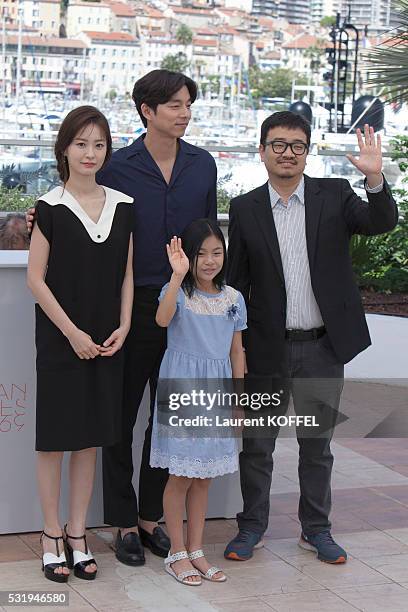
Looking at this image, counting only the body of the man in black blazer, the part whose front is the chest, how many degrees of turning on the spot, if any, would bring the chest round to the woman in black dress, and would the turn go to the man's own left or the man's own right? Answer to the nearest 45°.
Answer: approximately 90° to the man's own right

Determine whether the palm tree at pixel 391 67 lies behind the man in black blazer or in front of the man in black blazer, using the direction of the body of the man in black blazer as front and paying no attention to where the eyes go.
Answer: behind

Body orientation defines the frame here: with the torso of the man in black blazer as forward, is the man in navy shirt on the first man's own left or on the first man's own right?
on the first man's own right

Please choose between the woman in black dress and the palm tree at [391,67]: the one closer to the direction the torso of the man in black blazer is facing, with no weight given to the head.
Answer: the woman in black dress
